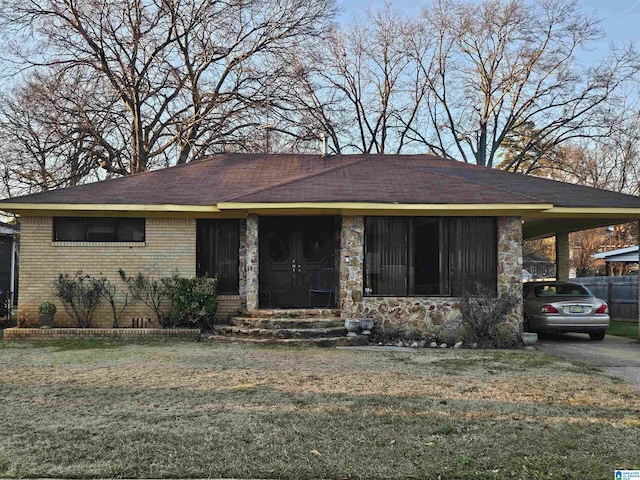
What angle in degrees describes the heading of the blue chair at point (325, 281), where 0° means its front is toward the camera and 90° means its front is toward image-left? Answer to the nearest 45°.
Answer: approximately 45°

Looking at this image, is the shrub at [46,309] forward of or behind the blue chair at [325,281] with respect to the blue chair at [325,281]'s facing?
forward

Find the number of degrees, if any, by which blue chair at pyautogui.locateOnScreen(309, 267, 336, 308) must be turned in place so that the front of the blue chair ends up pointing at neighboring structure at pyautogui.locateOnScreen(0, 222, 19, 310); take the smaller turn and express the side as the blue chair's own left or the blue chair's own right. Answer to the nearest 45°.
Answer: approximately 90° to the blue chair's own right

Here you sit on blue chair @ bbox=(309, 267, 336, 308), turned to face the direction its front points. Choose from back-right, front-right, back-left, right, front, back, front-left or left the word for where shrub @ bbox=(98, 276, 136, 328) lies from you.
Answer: front-right

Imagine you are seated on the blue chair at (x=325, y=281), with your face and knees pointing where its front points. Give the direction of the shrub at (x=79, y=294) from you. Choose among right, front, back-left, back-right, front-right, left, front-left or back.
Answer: front-right

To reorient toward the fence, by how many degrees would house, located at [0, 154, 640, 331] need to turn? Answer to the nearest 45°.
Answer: approximately 135° to its left

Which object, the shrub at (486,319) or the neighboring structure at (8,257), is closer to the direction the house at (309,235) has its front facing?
the shrub

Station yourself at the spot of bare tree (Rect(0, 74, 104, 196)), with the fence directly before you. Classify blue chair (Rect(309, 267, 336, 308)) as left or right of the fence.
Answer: right

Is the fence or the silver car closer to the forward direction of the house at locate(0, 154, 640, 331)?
the silver car
